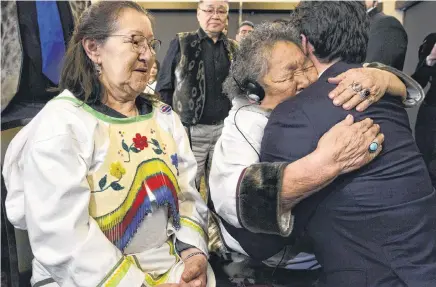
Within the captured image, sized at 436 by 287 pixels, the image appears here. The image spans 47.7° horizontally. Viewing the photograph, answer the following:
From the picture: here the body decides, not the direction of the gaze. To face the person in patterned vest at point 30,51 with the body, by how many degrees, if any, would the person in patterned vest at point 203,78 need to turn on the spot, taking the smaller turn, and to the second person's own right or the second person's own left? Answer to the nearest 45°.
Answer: approximately 90° to the second person's own right

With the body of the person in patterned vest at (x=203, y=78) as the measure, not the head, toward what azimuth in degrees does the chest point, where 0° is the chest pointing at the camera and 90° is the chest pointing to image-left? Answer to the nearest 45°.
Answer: approximately 315°

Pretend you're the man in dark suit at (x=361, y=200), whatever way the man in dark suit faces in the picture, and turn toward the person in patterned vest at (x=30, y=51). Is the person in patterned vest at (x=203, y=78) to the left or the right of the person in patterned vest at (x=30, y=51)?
right

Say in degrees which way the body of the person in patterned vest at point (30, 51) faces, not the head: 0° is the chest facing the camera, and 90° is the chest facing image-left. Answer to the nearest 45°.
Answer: approximately 315°

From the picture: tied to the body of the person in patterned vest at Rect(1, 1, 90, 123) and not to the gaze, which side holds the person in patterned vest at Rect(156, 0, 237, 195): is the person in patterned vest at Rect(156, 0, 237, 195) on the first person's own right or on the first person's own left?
on the first person's own left
